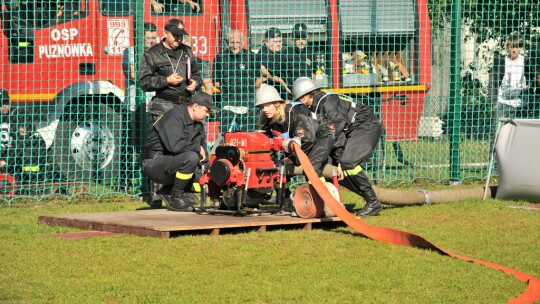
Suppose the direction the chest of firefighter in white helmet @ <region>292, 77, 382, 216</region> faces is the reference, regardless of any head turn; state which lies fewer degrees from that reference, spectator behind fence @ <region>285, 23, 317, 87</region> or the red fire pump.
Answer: the red fire pump

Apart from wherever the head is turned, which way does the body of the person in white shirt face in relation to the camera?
toward the camera

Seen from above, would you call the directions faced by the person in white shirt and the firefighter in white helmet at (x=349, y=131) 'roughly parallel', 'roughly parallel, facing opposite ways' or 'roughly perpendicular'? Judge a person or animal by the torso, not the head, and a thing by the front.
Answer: roughly perpendicular

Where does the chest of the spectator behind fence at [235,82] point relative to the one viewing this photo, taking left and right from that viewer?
facing the viewer

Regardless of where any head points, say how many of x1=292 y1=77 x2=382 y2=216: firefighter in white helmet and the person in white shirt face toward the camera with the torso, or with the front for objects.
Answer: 1

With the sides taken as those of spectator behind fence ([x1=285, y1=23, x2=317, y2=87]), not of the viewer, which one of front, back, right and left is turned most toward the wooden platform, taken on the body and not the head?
front

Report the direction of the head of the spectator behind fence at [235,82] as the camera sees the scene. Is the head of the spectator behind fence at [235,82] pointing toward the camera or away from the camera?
toward the camera

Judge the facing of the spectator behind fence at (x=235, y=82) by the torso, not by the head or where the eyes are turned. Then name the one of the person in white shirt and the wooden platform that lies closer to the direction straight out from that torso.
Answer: the wooden platform

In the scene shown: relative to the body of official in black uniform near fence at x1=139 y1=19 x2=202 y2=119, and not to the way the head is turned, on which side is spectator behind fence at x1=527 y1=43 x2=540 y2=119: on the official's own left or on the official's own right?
on the official's own left

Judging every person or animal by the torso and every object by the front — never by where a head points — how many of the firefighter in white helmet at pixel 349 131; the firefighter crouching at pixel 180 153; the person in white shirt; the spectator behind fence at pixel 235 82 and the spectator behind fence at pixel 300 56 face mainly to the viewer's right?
1

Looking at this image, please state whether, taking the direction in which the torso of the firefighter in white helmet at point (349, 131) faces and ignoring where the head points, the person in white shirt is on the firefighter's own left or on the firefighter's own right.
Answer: on the firefighter's own right

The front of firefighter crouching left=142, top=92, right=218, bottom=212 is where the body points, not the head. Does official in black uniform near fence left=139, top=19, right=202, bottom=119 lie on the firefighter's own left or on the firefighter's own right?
on the firefighter's own left

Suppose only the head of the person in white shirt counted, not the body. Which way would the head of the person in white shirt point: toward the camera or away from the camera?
toward the camera

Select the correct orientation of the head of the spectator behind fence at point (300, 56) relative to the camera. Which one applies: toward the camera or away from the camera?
toward the camera

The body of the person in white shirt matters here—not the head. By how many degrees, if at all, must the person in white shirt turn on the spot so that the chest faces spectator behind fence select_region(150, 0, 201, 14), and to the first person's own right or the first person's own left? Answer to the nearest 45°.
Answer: approximately 45° to the first person's own right

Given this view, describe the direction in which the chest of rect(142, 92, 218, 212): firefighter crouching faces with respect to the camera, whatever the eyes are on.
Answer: to the viewer's right

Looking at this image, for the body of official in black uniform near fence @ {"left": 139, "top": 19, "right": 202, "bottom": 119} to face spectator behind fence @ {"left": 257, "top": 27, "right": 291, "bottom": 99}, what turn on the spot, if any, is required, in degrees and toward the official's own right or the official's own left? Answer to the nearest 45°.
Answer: approximately 90° to the official's own left

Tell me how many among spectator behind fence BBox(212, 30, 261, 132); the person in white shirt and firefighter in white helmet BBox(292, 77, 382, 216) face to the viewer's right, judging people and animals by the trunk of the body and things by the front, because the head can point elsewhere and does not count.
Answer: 0
